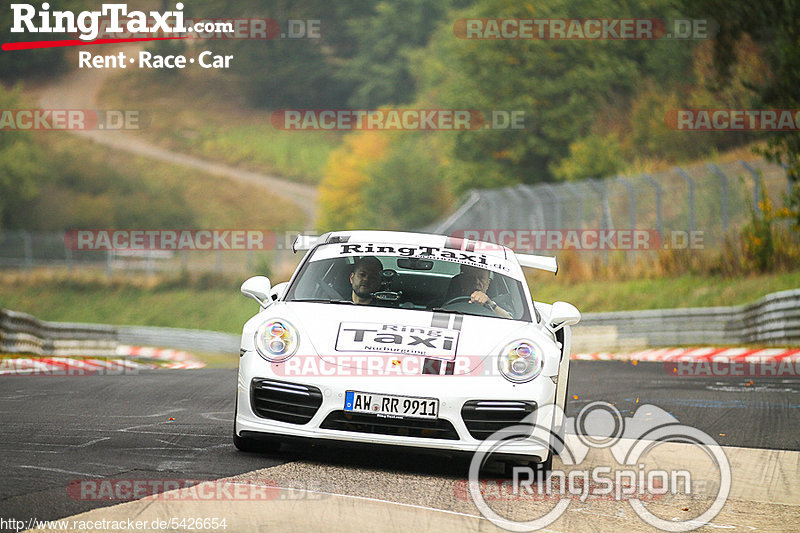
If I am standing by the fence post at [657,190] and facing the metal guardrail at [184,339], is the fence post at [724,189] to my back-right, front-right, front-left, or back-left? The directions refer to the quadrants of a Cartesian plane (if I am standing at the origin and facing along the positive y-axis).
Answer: back-left

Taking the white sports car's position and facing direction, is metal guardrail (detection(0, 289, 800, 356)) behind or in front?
behind

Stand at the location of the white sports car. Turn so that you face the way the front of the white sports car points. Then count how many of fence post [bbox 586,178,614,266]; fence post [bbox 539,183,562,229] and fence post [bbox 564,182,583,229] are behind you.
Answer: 3

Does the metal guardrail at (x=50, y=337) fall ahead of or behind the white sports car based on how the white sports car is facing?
behind

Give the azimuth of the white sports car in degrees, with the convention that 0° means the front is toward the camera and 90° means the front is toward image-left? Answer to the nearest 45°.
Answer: approximately 0°

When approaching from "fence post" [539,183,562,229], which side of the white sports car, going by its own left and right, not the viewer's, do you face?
back

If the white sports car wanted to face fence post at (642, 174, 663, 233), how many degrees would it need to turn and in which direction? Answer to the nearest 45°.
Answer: approximately 180°

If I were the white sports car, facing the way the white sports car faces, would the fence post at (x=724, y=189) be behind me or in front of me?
behind

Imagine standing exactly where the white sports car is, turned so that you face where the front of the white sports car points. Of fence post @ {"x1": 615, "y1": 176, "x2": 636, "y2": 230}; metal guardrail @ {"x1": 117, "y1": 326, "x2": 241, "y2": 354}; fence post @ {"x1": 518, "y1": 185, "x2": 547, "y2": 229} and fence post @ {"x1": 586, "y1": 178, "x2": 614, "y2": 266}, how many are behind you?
4

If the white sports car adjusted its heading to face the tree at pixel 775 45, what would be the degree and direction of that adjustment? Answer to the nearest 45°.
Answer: approximately 135° to its left

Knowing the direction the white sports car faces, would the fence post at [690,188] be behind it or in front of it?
behind

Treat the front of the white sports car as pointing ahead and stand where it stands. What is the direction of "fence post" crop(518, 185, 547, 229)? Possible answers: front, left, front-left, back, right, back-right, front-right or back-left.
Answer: back

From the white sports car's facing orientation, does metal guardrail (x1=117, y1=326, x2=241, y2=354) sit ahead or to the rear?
to the rear
